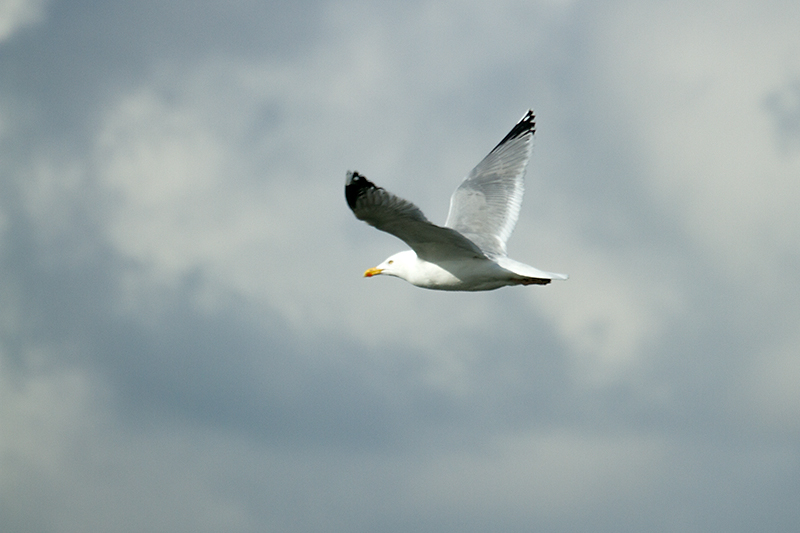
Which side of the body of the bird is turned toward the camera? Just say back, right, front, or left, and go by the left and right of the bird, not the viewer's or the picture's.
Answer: left
